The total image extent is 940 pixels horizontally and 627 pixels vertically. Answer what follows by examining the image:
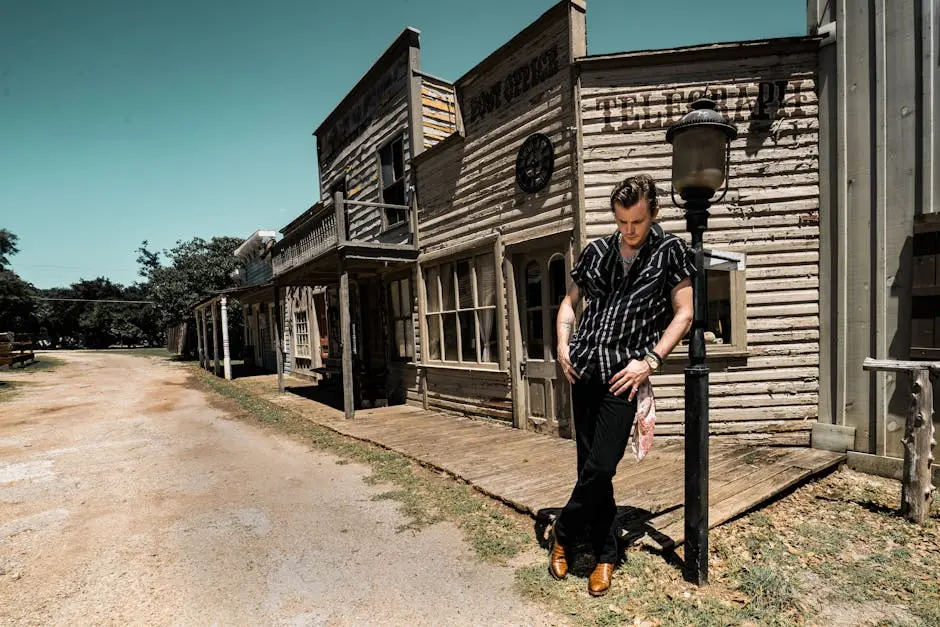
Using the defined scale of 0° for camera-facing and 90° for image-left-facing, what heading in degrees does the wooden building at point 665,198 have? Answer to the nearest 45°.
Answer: approximately 45°

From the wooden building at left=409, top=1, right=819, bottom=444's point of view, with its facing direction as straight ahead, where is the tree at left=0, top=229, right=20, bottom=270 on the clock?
The tree is roughly at 2 o'clock from the wooden building.

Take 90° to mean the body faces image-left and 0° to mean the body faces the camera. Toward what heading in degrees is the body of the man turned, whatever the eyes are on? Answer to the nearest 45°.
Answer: approximately 0°

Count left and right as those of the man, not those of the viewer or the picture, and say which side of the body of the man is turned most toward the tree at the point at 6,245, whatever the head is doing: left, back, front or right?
right

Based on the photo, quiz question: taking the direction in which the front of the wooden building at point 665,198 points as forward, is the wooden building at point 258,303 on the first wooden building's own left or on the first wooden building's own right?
on the first wooden building's own right

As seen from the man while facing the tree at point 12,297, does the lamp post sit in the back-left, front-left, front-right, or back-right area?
back-right

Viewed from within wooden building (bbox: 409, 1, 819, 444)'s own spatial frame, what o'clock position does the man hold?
The man is roughly at 11 o'clock from the wooden building.

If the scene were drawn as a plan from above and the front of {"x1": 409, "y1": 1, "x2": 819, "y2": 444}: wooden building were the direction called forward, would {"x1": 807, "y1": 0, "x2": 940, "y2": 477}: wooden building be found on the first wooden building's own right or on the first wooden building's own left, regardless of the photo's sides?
on the first wooden building's own left

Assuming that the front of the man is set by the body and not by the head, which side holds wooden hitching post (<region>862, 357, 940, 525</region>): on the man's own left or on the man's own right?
on the man's own left
